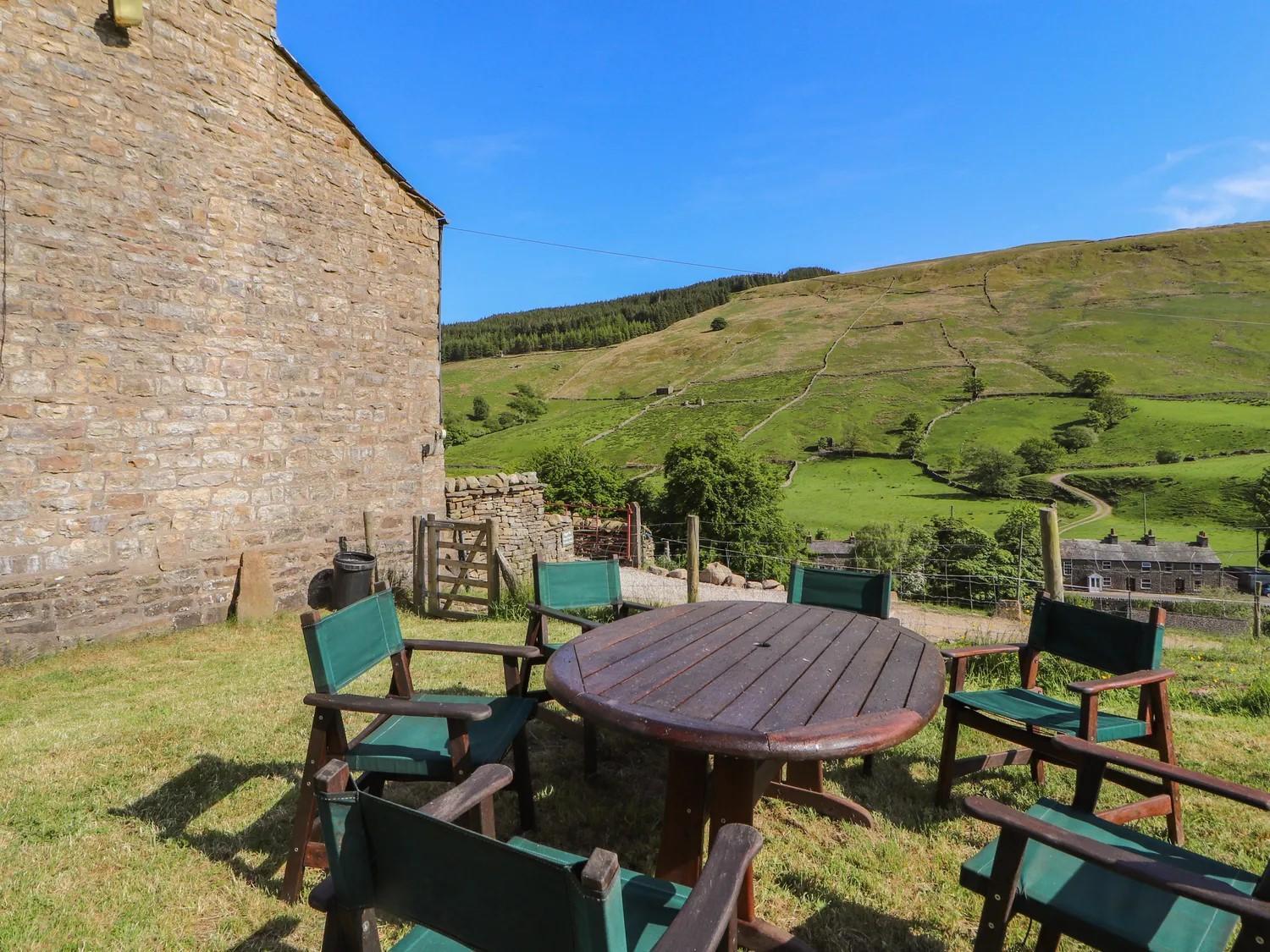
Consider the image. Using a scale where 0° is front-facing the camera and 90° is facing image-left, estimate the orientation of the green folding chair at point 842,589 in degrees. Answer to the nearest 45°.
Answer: approximately 45°

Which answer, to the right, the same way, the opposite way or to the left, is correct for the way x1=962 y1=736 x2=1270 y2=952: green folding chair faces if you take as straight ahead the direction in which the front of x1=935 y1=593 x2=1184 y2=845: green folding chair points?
to the right

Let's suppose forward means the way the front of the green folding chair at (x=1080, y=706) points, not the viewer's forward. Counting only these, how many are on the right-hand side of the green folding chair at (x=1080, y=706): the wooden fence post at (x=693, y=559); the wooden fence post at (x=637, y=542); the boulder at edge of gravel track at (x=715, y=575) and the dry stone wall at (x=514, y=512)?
4

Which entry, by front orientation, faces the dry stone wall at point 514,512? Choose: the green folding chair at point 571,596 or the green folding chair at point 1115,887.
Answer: the green folding chair at point 1115,887

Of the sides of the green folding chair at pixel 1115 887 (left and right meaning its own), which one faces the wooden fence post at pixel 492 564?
front

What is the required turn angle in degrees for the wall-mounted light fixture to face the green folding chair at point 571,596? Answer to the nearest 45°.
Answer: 0° — it already faces it

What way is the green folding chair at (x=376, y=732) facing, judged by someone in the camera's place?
facing the viewer and to the right of the viewer

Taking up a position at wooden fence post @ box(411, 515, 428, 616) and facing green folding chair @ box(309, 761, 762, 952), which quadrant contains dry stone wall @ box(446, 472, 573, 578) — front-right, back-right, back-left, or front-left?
back-left

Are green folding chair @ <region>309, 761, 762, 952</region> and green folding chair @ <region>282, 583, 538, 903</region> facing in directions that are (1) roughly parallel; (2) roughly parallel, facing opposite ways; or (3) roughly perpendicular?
roughly perpendicular

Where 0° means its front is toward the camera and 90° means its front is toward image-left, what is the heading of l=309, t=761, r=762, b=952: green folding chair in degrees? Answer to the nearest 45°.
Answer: approximately 225°

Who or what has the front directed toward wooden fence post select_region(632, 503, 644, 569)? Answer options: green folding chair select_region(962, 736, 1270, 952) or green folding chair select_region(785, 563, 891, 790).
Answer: green folding chair select_region(962, 736, 1270, 952)

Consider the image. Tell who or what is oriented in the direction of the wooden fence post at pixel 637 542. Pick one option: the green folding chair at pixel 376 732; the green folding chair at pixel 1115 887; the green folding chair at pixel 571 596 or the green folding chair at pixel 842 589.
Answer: the green folding chair at pixel 1115 887

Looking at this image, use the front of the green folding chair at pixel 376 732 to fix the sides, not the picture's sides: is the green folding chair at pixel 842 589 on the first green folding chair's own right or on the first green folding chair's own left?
on the first green folding chair's own left

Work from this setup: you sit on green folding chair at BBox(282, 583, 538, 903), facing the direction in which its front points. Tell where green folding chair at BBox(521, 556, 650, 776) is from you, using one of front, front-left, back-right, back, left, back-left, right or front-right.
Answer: left

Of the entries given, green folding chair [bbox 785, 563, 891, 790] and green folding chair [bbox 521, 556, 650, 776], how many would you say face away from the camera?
0

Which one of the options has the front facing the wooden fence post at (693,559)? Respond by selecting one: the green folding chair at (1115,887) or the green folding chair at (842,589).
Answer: the green folding chair at (1115,887)
